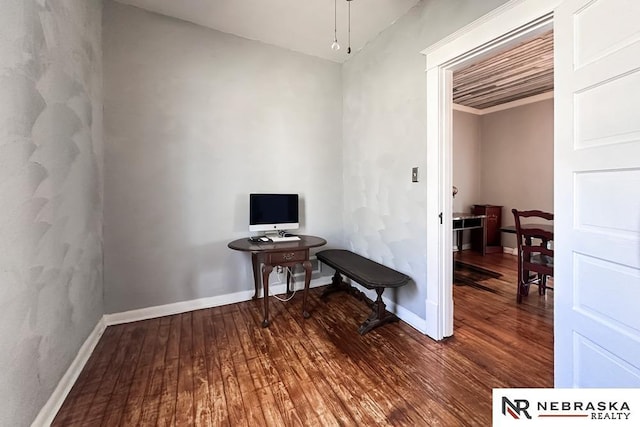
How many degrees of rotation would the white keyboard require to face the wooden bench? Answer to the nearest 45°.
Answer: approximately 45° to its left

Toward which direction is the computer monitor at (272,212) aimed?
toward the camera

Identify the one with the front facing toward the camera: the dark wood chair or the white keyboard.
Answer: the white keyboard

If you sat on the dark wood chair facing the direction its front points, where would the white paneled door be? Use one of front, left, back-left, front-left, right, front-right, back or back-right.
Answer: back-right

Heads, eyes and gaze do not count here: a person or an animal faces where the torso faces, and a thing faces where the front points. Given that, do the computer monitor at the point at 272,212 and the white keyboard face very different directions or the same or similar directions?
same or similar directions

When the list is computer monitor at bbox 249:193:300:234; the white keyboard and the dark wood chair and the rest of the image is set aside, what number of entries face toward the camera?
2

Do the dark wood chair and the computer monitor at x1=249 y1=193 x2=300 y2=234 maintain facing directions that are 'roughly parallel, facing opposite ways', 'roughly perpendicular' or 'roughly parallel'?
roughly perpendicular

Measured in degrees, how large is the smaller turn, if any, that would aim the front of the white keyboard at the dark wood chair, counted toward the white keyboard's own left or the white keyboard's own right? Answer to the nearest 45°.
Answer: approximately 90° to the white keyboard's own left

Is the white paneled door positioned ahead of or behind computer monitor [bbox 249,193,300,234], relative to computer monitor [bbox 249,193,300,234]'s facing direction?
ahead

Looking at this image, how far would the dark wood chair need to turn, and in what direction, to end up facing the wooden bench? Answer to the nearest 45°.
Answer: approximately 180°

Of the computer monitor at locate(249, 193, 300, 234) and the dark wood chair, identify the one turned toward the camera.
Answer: the computer monitor

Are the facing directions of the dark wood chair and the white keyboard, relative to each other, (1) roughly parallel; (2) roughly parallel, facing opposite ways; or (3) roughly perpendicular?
roughly perpendicular

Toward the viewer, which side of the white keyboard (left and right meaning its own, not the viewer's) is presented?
front

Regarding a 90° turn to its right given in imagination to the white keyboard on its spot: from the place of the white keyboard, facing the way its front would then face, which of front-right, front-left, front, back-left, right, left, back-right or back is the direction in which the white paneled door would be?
back-left

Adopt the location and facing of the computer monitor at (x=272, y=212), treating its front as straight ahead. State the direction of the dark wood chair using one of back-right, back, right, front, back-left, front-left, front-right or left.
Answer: left
